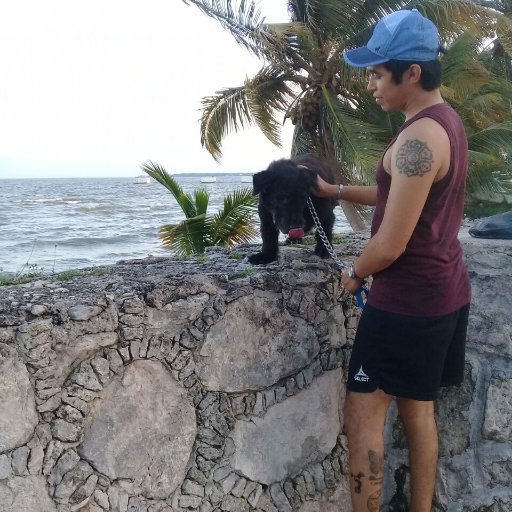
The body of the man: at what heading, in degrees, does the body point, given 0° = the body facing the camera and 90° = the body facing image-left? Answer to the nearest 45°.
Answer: approximately 90°

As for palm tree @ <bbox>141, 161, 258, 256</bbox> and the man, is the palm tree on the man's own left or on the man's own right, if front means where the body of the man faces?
on the man's own right

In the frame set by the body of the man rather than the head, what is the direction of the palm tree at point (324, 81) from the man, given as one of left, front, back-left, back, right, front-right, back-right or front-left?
right

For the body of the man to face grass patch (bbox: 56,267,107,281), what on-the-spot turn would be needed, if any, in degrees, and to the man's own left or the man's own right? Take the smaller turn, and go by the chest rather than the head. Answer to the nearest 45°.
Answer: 0° — they already face it

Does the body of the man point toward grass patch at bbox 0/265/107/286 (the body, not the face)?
yes

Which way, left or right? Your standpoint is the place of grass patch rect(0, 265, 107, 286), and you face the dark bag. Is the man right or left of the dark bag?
right

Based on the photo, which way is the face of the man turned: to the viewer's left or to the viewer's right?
to the viewer's left

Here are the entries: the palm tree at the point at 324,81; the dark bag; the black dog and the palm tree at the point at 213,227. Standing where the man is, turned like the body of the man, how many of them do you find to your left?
0

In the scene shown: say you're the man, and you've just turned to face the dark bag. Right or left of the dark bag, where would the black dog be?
left
